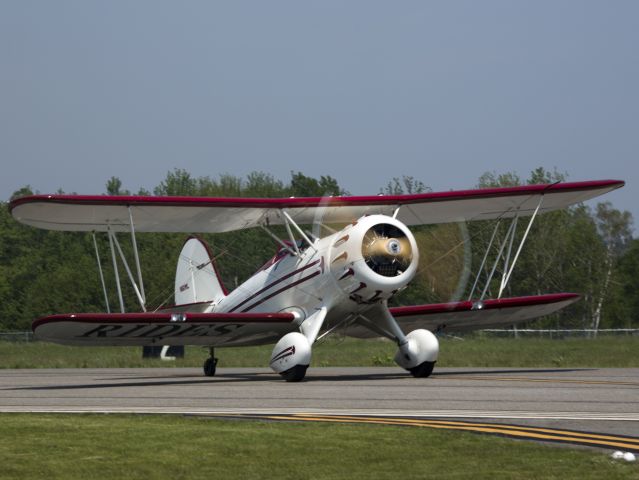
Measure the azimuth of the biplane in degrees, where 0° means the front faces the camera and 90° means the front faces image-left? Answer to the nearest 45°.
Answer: approximately 315°
